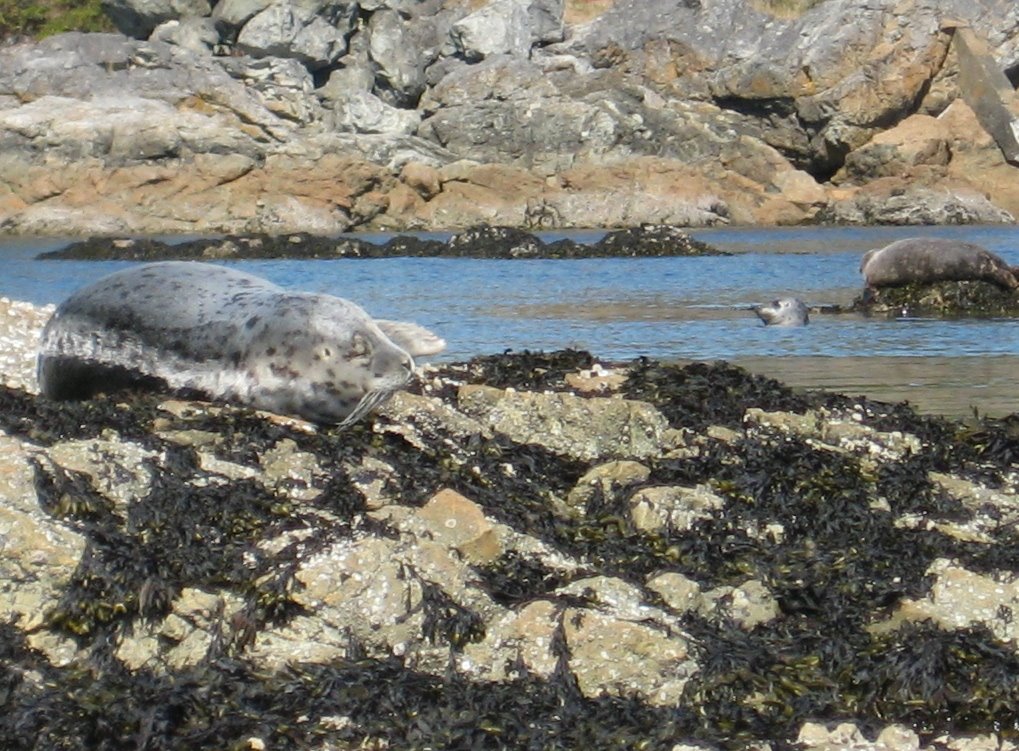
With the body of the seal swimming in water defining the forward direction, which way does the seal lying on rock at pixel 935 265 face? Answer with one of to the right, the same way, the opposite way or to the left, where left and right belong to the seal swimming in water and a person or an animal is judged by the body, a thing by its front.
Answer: the same way

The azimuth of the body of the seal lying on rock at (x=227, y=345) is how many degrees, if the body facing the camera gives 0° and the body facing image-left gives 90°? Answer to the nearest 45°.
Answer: approximately 270°

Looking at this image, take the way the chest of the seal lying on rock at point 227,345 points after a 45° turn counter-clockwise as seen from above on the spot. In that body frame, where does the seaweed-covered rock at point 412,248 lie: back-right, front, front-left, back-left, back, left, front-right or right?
front-left

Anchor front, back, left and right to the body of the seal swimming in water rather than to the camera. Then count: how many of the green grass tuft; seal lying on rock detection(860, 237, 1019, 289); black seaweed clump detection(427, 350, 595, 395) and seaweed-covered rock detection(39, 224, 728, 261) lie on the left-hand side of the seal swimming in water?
1

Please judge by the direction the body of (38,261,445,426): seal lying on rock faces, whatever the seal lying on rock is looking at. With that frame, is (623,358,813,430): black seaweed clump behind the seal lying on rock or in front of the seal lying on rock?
in front

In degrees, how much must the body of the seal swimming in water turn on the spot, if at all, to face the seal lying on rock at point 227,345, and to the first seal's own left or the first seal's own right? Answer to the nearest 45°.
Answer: approximately 90° to the first seal's own left

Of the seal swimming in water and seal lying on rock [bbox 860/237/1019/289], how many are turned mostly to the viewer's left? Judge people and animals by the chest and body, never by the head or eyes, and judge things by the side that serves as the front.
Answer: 2

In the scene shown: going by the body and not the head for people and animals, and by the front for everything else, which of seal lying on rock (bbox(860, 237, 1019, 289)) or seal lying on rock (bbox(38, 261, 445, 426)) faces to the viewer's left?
seal lying on rock (bbox(860, 237, 1019, 289))

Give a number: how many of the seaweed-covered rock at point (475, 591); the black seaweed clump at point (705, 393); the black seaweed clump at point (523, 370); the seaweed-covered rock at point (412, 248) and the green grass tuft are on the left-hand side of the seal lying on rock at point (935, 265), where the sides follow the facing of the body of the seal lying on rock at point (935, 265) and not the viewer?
3

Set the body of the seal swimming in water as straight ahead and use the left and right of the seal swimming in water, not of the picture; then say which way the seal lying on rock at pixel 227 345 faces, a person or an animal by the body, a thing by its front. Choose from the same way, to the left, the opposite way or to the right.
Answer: the opposite way

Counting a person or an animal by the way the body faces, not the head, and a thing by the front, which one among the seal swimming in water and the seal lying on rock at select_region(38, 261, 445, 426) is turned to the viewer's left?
the seal swimming in water

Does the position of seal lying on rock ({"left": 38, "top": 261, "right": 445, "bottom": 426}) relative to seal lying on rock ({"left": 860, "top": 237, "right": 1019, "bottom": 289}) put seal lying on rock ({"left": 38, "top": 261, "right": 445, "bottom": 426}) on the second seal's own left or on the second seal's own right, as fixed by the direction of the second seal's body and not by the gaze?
on the second seal's own left

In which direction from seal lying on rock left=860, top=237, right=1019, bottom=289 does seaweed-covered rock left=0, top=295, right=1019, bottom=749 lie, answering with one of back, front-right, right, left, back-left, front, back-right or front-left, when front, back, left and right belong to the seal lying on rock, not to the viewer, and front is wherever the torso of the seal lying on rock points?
left

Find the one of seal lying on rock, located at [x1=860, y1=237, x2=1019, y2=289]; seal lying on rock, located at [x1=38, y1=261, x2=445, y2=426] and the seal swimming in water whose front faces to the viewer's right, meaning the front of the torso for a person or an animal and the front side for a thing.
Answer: seal lying on rock, located at [x1=38, y1=261, x2=445, y2=426]

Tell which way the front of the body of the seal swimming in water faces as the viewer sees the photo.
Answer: to the viewer's left

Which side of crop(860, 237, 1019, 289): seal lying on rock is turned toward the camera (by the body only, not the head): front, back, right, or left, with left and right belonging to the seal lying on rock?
left
